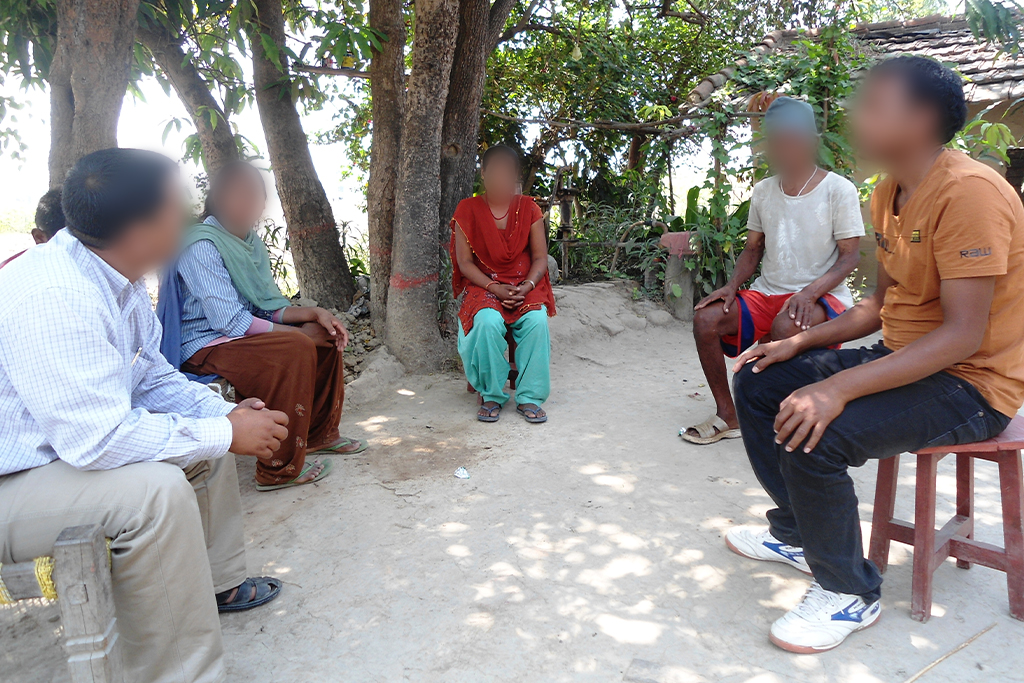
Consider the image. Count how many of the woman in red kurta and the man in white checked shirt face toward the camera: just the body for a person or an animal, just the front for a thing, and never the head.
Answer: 1

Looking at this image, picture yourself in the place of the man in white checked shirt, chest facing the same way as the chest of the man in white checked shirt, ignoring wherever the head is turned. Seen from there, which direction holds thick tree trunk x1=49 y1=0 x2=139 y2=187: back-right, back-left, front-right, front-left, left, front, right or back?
left

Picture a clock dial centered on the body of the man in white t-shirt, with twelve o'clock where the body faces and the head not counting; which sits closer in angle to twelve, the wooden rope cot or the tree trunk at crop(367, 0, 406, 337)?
the wooden rope cot

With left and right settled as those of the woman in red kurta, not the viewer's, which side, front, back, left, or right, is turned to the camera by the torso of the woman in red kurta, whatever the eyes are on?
front

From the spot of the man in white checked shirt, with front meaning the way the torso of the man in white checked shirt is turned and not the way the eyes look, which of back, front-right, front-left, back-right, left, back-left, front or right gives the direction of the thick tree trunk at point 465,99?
front-left

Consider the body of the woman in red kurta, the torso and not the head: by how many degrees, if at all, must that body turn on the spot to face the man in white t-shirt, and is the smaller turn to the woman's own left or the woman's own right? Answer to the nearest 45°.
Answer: approximately 45° to the woman's own left

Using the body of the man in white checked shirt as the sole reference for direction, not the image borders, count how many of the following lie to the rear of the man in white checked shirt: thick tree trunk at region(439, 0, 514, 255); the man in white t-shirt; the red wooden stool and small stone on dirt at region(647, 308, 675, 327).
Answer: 0

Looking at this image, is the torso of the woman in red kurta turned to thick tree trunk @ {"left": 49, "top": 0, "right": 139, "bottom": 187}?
no

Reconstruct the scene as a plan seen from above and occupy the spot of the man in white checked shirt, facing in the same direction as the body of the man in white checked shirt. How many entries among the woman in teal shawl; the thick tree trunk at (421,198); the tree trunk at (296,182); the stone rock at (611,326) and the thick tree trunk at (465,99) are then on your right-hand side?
0

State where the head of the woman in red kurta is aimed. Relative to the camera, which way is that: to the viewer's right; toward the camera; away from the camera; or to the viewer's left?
toward the camera

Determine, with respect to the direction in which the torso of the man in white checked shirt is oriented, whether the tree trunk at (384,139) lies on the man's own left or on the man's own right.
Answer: on the man's own left

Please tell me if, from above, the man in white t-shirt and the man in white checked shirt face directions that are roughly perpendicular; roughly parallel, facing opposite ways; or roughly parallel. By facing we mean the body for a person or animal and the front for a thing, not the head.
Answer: roughly parallel, facing opposite ways

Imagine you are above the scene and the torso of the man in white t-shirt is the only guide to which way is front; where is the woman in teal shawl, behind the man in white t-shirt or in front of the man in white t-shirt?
in front

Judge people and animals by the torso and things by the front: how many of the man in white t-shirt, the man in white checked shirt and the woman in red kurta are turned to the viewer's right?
1

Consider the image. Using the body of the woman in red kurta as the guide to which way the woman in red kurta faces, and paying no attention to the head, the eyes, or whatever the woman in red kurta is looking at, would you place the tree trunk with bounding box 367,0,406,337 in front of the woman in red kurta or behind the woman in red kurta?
behind

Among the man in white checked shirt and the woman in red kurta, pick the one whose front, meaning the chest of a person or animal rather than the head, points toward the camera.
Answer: the woman in red kurta

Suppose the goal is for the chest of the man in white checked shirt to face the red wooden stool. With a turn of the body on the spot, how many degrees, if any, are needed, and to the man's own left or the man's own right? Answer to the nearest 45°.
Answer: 0° — they already face it

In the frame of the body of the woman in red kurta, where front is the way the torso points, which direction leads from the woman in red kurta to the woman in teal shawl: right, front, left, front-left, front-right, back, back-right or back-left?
front-right

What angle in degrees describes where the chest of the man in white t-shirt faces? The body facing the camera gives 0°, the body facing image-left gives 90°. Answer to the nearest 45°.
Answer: approximately 45°

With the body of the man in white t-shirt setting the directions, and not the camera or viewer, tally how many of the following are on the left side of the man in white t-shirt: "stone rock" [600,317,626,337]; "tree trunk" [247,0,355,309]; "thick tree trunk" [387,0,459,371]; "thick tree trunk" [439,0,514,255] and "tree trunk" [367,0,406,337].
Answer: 0

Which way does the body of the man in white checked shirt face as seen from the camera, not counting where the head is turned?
to the viewer's right

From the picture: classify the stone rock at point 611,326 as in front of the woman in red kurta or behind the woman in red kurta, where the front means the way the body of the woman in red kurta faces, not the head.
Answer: behind
